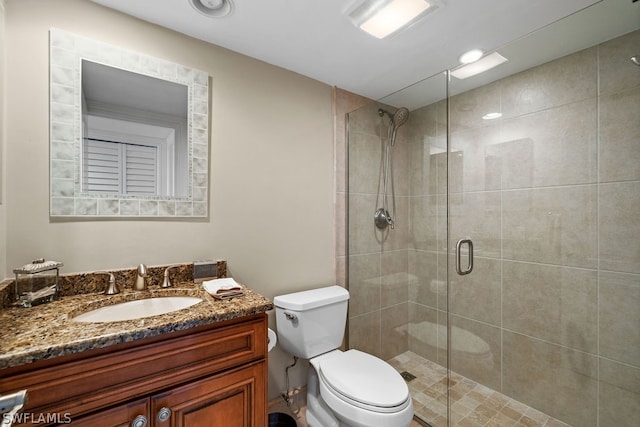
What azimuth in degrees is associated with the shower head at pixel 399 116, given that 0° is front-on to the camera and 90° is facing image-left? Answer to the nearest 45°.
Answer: approximately 315°

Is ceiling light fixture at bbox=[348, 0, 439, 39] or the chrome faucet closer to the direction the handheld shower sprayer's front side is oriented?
the ceiling light fixture

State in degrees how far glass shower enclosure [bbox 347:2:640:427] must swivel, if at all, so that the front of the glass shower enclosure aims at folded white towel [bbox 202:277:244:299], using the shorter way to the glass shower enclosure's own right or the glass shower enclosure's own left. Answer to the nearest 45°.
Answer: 0° — it already faces it

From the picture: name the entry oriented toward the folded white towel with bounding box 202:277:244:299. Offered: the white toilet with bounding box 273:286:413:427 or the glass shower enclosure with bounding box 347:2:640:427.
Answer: the glass shower enclosure

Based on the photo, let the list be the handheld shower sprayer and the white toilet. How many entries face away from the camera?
0

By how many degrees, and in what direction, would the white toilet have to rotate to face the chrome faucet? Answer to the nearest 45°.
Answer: approximately 135° to its right

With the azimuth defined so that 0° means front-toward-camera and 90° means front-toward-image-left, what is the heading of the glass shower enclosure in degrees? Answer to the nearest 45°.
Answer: approximately 45°

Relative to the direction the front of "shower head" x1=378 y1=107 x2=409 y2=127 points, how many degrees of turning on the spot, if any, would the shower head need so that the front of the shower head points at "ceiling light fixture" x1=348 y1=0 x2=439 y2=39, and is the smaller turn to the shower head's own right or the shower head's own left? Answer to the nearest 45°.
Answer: approximately 45° to the shower head's own right

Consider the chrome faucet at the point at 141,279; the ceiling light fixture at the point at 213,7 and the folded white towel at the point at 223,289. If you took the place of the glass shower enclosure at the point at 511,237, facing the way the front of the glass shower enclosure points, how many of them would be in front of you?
3
